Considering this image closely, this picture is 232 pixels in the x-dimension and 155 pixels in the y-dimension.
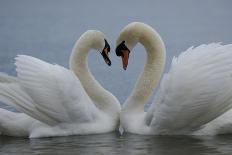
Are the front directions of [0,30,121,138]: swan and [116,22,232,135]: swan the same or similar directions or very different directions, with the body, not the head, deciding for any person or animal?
very different directions

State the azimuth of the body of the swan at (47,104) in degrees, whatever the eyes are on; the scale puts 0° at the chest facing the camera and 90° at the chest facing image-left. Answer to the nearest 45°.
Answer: approximately 270°

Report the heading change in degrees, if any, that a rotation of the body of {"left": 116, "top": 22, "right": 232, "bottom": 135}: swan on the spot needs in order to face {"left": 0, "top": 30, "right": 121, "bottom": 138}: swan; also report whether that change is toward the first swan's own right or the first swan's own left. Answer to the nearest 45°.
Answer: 0° — it already faces it

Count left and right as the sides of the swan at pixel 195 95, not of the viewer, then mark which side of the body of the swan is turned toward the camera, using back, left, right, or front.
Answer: left

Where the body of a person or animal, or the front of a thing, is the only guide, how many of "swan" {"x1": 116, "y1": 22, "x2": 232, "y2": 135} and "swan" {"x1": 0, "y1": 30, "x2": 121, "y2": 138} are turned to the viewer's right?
1
